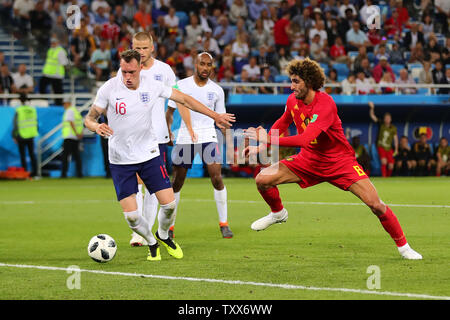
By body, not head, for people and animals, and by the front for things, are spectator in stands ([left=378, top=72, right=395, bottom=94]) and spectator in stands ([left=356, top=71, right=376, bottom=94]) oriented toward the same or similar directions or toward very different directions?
same or similar directions

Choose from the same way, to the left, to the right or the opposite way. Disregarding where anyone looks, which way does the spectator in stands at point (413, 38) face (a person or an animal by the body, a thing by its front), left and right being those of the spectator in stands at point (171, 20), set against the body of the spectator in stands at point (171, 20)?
the same way

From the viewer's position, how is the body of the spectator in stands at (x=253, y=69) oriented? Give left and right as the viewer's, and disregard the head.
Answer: facing the viewer

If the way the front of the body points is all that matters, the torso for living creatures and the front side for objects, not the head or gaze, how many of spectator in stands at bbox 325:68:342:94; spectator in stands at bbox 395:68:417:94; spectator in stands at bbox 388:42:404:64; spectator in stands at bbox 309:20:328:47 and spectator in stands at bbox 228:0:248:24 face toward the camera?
5

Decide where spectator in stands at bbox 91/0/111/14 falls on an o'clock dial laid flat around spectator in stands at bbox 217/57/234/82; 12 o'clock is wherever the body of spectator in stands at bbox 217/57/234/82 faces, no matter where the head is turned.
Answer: spectator in stands at bbox 91/0/111/14 is roughly at 4 o'clock from spectator in stands at bbox 217/57/234/82.

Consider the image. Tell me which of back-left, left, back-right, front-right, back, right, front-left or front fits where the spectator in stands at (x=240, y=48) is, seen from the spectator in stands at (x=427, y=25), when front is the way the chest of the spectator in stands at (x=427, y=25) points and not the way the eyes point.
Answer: front-right

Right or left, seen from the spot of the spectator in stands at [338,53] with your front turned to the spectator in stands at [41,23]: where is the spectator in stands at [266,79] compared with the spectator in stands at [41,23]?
left

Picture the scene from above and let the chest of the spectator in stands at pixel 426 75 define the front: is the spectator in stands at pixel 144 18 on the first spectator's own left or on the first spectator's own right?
on the first spectator's own right

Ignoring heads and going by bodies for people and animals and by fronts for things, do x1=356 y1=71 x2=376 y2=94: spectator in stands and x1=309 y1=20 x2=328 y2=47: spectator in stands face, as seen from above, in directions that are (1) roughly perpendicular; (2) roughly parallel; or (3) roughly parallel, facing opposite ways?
roughly parallel

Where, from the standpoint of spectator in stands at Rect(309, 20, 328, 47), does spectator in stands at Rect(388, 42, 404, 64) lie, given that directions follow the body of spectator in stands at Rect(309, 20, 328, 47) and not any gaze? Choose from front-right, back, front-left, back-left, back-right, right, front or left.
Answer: left

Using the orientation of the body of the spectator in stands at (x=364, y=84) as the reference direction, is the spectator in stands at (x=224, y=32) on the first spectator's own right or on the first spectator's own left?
on the first spectator's own right

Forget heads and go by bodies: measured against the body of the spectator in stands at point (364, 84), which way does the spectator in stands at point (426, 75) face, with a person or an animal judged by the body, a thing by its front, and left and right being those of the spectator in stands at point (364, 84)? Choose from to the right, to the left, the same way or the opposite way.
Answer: the same way

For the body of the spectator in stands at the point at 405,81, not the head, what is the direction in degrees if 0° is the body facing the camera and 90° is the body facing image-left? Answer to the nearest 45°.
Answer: approximately 0°

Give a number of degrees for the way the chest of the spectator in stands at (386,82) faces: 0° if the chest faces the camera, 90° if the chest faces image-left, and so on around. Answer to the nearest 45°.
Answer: approximately 0°

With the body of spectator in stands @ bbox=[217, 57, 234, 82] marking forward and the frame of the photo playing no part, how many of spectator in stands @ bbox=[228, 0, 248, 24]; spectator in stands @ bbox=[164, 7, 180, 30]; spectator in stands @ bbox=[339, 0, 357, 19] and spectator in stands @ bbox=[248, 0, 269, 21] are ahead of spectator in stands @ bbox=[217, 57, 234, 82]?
0

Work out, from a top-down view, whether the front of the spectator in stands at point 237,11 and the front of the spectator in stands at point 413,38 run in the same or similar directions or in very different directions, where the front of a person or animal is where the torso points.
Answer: same or similar directions

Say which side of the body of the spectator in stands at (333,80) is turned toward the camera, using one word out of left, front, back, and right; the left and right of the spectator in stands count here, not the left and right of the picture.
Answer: front
